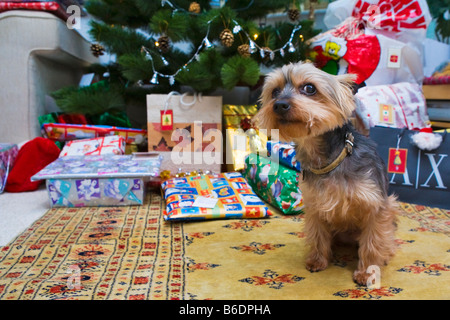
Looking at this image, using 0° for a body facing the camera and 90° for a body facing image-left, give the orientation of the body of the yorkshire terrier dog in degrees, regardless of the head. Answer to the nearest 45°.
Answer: approximately 45°

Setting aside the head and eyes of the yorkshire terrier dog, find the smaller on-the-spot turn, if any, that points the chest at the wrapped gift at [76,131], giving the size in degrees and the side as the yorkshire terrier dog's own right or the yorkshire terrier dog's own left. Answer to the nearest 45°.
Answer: approximately 90° to the yorkshire terrier dog's own right

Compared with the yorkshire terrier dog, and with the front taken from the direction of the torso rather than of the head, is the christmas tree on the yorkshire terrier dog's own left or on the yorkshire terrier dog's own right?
on the yorkshire terrier dog's own right

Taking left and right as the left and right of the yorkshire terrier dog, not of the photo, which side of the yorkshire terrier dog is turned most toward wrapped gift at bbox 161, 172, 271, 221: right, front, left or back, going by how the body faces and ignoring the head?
right

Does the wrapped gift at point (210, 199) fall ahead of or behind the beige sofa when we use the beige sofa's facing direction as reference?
ahead

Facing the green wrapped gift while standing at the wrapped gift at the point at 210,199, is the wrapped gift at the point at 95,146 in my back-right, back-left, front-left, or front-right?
back-left

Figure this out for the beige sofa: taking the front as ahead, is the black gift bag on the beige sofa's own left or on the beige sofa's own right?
on the beige sofa's own left
